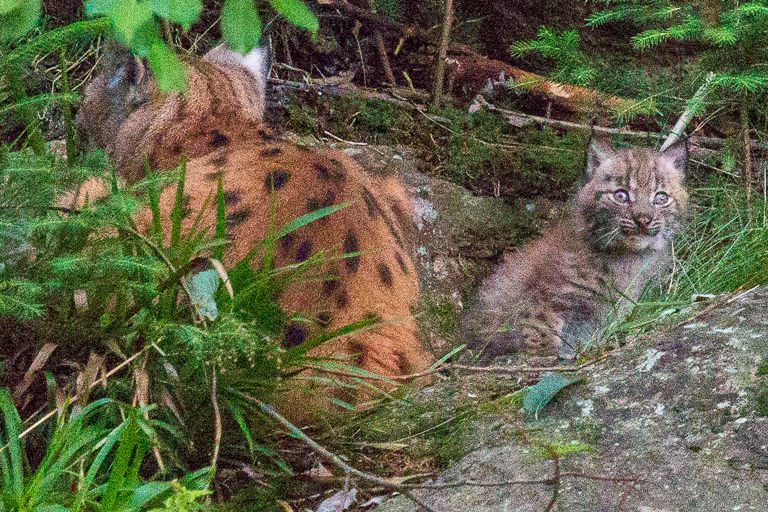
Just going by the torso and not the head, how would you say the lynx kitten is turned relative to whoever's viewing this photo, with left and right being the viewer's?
facing the viewer and to the right of the viewer

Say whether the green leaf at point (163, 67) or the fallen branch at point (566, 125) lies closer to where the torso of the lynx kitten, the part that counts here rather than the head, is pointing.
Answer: the green leaf

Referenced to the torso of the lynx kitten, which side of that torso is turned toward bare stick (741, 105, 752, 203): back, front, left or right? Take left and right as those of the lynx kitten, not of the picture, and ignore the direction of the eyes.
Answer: left

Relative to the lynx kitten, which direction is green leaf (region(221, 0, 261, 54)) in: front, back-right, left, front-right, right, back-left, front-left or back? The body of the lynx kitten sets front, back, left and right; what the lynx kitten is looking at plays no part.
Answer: front-right

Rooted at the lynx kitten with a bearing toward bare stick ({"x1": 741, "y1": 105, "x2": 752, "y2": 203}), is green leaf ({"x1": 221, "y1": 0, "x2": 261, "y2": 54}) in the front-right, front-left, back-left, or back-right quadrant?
back-right

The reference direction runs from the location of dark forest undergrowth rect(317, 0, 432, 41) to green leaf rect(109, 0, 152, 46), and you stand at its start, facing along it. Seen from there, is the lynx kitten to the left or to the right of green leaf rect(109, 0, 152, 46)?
left

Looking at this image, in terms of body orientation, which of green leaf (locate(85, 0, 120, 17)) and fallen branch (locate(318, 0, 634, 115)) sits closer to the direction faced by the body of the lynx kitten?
the green leaf

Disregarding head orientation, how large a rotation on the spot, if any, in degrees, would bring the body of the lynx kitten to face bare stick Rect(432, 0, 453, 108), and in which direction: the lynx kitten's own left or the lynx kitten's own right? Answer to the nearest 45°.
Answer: approximately 180°

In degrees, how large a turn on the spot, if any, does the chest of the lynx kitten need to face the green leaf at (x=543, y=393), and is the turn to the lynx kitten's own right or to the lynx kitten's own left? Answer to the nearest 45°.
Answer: approximately 45° to the lynx kitten's own right

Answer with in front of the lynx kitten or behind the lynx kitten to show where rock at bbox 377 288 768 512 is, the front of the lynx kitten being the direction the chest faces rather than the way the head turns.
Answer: in front

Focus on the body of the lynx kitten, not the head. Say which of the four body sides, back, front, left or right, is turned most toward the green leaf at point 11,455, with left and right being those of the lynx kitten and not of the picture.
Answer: right
